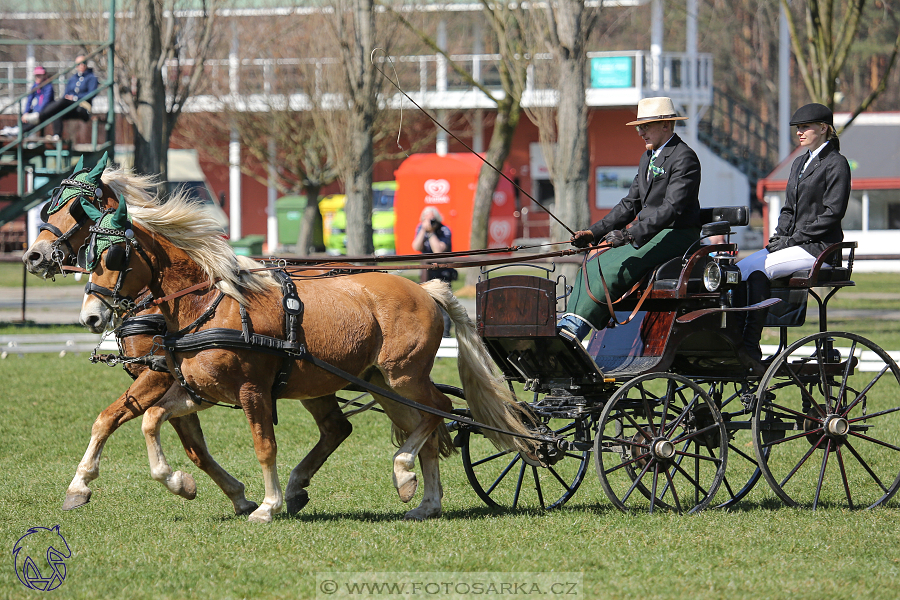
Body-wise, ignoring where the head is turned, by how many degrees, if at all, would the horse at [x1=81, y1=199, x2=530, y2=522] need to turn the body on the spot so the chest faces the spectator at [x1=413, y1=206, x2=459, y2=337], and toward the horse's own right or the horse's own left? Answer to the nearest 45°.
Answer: approximately 90° to the horse's own right

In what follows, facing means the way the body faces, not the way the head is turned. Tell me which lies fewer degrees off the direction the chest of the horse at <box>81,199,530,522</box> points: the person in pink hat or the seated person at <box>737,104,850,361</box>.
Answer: the person in pink hat

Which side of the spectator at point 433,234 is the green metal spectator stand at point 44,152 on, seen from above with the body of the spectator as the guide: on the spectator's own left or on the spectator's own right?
on the spectator's own right

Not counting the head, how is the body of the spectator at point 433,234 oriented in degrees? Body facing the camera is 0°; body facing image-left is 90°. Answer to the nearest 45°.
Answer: approximately 0°

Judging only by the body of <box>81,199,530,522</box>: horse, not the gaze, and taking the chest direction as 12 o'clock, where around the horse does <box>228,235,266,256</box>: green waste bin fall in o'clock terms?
The green waste bin is roughly at 3 o'clock from the horse.

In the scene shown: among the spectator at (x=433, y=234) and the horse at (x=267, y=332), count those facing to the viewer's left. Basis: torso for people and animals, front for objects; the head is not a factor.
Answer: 1

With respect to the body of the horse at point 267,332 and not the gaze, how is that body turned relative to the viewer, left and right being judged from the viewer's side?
facing to the left of the viewer

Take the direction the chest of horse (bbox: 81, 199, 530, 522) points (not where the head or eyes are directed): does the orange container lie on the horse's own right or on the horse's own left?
on the horse's own right

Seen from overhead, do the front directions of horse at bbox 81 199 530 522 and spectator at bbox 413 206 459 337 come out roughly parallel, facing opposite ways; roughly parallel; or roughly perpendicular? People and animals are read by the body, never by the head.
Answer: roughly perpendicular
